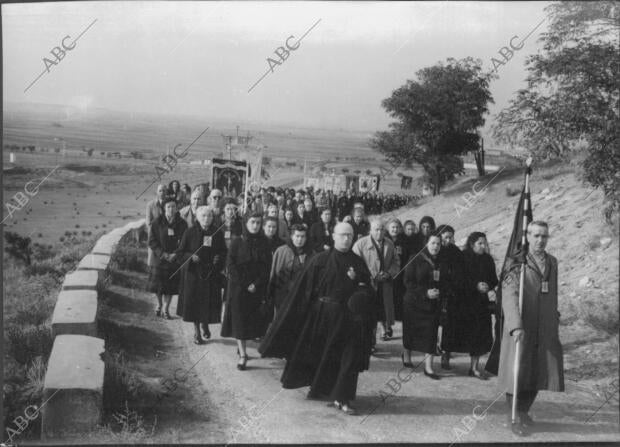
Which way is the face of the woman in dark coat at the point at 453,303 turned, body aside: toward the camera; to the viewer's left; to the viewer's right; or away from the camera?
toward the camera

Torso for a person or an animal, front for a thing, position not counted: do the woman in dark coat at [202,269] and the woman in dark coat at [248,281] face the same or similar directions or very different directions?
same or similar directions

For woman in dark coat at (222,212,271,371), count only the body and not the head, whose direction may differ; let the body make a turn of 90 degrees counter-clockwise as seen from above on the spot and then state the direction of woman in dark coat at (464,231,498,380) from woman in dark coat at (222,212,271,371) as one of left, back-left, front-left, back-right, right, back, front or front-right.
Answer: front

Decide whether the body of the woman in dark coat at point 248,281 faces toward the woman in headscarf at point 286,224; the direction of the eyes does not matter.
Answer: no

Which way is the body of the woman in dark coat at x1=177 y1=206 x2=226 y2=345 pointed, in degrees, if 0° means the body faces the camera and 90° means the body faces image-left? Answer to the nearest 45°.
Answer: approximately 0°

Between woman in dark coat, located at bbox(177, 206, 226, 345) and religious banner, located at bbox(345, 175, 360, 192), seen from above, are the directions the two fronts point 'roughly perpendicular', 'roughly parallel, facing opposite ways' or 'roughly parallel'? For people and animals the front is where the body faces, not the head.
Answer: roughly parallel

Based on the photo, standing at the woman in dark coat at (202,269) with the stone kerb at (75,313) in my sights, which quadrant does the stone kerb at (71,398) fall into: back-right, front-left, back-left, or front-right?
front-left

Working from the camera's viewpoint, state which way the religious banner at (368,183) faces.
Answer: facing the viewer

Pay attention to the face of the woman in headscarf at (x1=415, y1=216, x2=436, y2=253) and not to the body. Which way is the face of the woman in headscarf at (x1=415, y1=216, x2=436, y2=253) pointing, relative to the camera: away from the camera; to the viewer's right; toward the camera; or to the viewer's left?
toward the camera

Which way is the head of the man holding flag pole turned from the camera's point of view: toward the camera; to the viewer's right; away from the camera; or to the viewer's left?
toward the camera

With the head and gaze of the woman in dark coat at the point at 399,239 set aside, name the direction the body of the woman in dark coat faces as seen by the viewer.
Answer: toward the camera

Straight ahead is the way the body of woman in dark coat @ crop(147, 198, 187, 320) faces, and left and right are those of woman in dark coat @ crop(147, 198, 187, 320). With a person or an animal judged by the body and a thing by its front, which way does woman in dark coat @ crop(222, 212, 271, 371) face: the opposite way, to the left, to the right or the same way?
the same way

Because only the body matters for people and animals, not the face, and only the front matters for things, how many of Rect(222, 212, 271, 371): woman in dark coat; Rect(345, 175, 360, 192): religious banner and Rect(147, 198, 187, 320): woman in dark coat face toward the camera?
3
